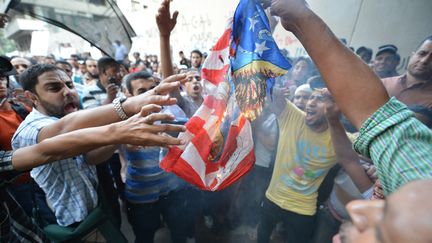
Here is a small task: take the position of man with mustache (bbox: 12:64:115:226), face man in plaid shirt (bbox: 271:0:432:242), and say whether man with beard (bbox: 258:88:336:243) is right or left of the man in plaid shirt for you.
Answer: left

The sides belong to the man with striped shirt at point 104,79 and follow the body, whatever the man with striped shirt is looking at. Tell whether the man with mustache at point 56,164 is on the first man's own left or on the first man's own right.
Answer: on the first man's own right

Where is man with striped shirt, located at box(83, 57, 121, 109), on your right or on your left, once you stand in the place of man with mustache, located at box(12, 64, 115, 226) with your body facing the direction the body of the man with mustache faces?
on your left

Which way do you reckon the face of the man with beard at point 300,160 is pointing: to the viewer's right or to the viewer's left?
to the viewer's left

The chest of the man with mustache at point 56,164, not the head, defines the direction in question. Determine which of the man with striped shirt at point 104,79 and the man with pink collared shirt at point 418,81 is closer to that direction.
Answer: the man with pink collared shirt

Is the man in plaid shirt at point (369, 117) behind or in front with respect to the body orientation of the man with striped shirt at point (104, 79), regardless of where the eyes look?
in front
